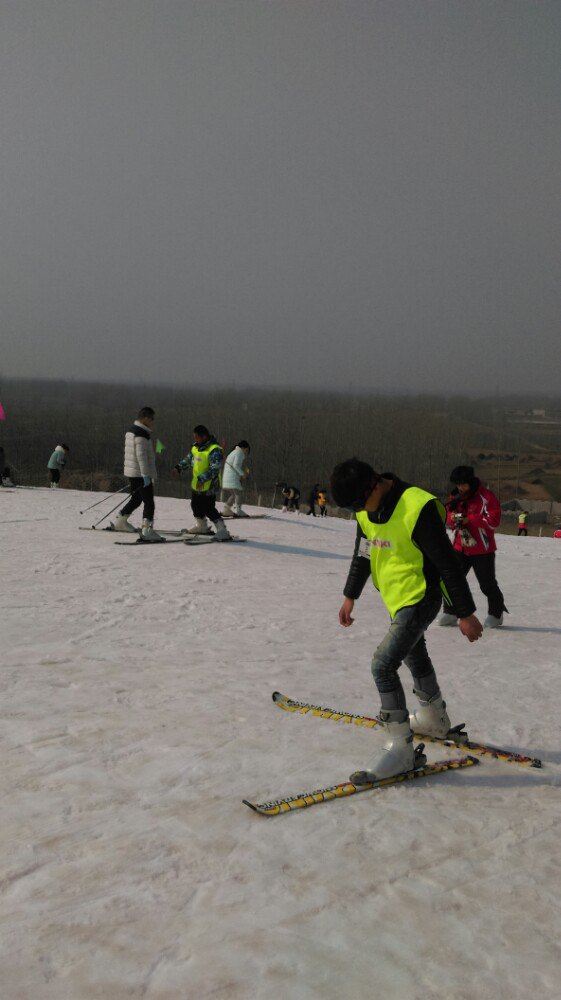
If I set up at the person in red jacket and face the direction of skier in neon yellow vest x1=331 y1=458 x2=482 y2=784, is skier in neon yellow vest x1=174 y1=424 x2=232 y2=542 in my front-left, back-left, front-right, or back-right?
back-right

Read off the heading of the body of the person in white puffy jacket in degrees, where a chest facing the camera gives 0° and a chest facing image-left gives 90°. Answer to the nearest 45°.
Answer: approximately 270°

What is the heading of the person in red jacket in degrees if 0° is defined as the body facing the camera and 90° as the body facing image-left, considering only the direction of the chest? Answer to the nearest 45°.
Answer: approximately 45°

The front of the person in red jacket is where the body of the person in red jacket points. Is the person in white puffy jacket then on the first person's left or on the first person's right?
on the first person's right
